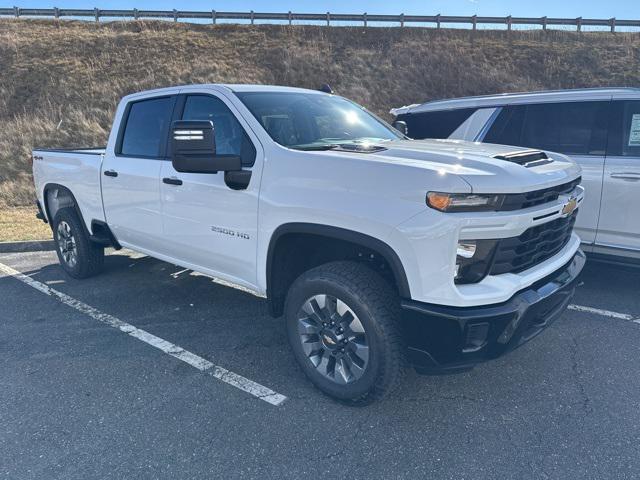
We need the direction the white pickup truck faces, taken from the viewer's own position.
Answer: facing the viewer and to the right of the viewer

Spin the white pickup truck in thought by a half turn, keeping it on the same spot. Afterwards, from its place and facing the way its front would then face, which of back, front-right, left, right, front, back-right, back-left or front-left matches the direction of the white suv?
right

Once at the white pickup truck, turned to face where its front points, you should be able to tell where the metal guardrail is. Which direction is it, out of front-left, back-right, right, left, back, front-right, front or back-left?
back-left
